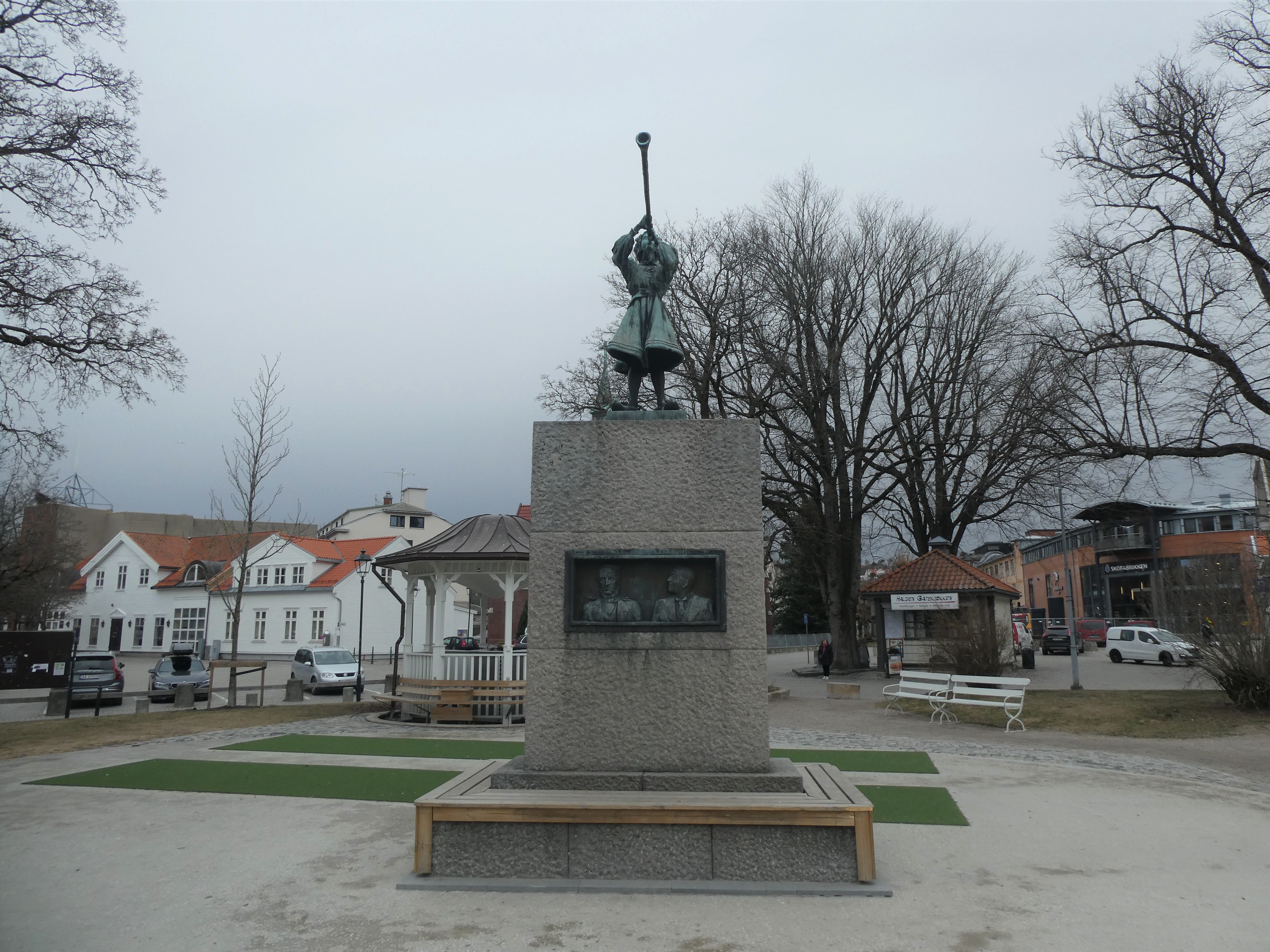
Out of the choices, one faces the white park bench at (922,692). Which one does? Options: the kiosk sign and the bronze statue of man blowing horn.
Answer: the kiosk sign

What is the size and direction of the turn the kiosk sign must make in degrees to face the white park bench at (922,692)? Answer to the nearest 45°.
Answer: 0° — it already faces it

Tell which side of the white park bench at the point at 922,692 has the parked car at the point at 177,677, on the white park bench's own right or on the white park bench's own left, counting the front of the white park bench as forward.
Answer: on the white park bench's own right

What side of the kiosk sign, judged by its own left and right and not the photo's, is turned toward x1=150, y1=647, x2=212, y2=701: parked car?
right

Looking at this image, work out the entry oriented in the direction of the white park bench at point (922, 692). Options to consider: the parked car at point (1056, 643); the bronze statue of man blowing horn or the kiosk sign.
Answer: the kiosk sign

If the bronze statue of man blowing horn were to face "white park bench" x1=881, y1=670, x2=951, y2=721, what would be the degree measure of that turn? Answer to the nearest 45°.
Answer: approximately 135° to its left

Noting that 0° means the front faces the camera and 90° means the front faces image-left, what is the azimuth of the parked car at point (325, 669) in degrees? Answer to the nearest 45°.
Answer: approximately 315°

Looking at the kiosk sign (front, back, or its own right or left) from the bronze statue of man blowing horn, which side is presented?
front
